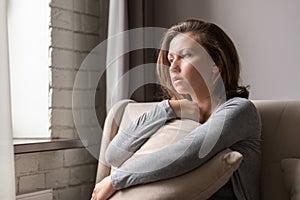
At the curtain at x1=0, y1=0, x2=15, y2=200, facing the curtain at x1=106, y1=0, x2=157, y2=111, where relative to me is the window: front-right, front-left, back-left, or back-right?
front-left

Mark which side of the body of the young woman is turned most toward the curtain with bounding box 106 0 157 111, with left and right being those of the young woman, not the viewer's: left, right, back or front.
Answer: right

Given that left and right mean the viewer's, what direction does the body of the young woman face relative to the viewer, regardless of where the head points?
facing the viewer and to the left of the viewer

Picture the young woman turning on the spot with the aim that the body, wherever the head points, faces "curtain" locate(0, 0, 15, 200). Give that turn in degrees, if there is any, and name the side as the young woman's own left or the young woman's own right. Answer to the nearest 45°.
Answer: approximately 45° to the young woman's own right

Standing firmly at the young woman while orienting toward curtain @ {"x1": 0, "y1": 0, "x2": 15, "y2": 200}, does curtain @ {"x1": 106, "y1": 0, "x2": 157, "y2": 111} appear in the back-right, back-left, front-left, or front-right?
front-right

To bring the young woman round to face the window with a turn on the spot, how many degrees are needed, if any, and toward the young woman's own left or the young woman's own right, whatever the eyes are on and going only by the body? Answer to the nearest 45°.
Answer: approximately 90° to the young woman's own right
